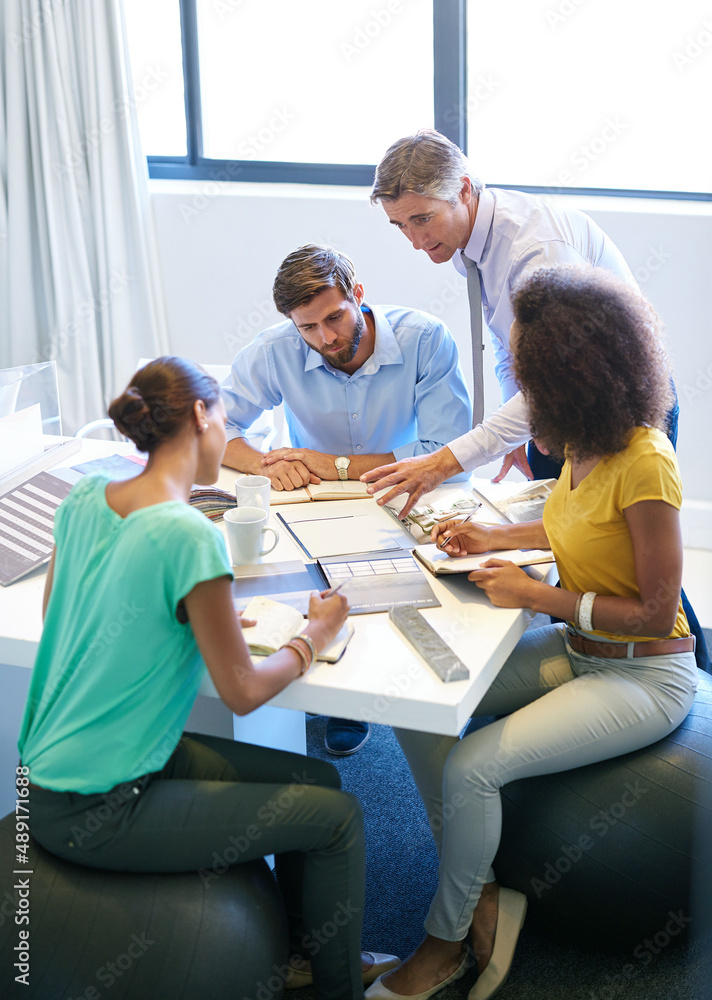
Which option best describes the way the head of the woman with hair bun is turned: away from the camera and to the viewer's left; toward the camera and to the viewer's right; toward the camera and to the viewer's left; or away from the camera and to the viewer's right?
away from the camera and to the viewer's right

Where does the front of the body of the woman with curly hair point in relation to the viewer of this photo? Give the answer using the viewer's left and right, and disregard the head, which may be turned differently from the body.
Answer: facing to the left of the viewer

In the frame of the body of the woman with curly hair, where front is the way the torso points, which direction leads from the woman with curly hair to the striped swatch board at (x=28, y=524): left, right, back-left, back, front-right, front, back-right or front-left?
front

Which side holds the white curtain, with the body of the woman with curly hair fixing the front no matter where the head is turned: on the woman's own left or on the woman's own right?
on the woman's own right

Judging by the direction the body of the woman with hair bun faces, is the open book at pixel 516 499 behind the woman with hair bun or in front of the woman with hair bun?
in front

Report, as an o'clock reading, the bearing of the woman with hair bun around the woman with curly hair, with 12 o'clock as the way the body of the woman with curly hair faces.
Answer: The woman with hair bun is roughly at 11 o'clock from the woman with curly hair.

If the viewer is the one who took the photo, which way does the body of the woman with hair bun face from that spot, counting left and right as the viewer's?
facing away from the viewer and to the right of the viewer

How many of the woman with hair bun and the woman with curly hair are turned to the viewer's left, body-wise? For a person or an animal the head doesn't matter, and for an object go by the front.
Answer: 1
